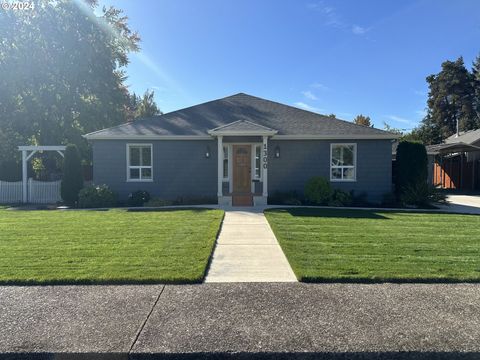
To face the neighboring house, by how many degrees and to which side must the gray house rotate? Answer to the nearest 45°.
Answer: approximately 135° to its left

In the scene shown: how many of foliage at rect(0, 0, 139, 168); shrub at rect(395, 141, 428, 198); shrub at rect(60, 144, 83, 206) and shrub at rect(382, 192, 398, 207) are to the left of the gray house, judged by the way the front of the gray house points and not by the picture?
2

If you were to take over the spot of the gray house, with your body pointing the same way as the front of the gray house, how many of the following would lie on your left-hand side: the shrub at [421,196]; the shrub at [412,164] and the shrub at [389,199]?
3

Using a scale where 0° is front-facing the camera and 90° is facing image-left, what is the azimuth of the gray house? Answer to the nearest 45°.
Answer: approximately 0°

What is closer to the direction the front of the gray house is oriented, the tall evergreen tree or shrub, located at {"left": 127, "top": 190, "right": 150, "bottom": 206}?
the shrub

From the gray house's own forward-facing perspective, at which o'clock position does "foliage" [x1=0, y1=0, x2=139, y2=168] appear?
The foliage is roughly at 4 o'clock from the gray house.

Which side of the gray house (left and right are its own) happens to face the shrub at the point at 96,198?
right

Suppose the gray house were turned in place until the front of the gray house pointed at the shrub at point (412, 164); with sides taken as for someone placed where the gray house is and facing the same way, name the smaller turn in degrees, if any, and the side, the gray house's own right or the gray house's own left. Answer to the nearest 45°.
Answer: approximately 90° to the gray house's own left

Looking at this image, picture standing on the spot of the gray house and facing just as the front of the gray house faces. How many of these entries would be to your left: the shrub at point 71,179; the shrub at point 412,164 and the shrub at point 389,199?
2
